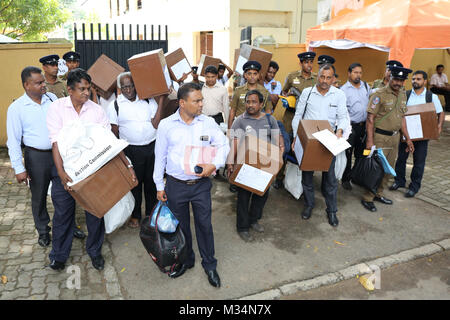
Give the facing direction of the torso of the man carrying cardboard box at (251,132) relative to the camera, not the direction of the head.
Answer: toward the camera

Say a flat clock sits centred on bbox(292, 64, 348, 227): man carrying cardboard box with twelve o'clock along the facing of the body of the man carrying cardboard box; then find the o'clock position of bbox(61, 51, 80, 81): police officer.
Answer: The police officer is roughly at 3 o'clock from the man carrying cardboard box.

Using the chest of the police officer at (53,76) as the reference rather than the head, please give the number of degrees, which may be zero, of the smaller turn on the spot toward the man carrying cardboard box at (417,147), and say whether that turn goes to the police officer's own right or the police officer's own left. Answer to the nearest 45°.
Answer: approximately 45° to the police officer's own left

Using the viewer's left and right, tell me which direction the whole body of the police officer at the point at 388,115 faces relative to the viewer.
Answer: facing the viewer and to the right of the viewer

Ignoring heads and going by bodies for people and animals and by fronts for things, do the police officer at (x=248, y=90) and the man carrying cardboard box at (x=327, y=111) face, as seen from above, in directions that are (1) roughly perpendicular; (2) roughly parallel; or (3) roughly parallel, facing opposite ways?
roughly parallel

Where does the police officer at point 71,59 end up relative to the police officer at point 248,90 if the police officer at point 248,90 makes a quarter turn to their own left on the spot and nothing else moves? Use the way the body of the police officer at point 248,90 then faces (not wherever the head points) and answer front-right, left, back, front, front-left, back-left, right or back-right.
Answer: back

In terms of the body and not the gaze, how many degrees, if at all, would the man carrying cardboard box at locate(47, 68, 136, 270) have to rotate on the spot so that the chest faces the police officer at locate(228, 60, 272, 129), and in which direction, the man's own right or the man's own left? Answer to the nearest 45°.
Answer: approximately 90° to the man's own left

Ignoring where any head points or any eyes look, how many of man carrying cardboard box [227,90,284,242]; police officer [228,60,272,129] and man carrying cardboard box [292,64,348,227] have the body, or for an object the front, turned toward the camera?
3

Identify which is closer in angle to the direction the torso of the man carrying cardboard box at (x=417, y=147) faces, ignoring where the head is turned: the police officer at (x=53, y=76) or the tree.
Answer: the police officer

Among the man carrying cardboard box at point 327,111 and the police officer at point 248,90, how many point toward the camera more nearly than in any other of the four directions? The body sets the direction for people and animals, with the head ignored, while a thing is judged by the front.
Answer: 2

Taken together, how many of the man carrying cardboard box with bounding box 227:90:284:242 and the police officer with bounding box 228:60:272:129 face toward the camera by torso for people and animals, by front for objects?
2

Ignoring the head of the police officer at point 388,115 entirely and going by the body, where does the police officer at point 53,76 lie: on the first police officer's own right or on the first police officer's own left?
on the first police officer's own right

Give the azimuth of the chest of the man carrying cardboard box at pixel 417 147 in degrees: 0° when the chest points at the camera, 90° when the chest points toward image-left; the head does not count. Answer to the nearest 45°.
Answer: approximately 45°
